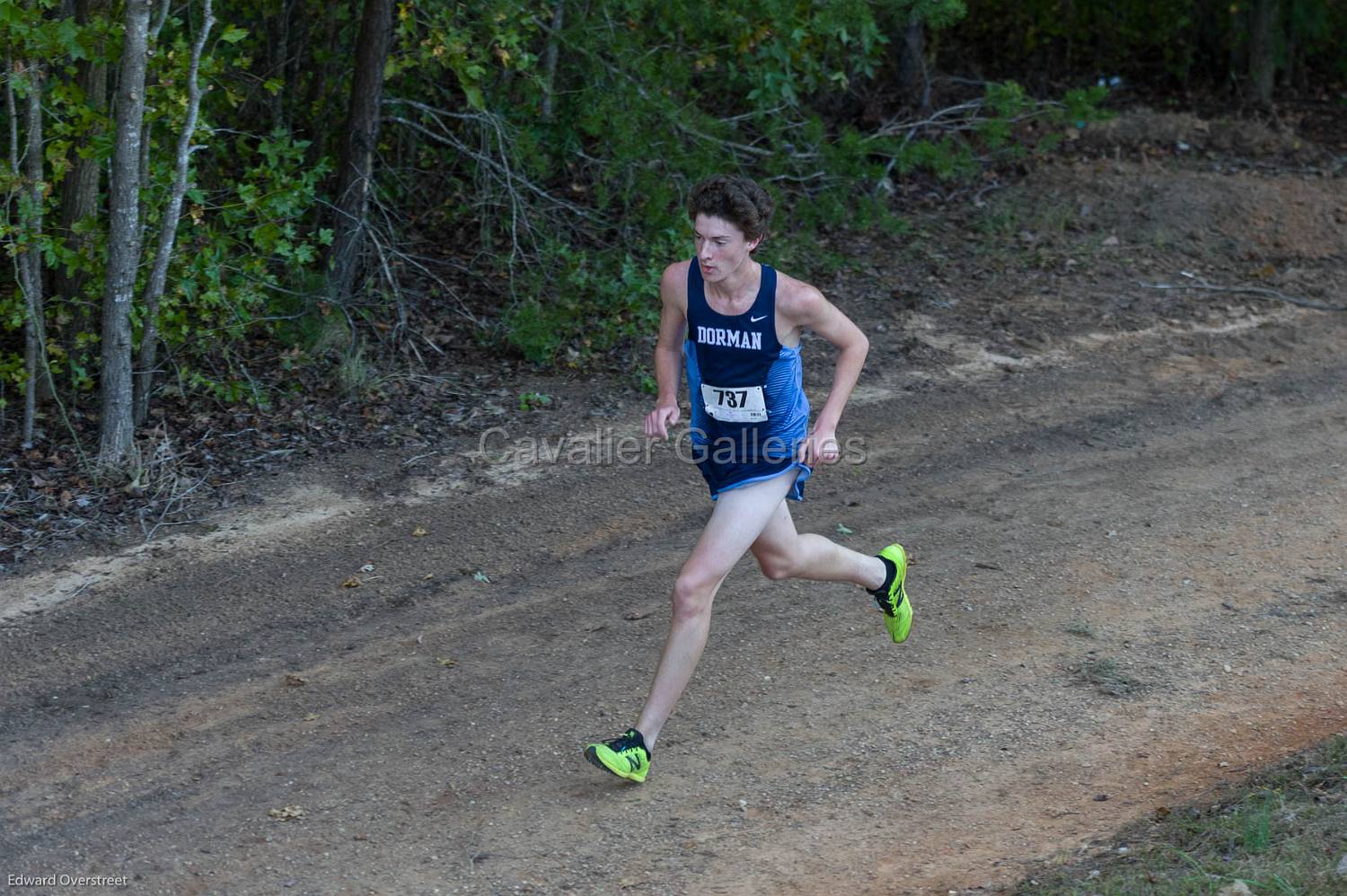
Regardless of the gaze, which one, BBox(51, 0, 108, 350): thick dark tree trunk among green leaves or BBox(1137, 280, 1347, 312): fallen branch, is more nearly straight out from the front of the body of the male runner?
the thick dark tree trunk among green leaves

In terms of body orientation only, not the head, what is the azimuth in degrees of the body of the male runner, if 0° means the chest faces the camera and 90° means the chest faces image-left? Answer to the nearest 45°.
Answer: approximately 45°

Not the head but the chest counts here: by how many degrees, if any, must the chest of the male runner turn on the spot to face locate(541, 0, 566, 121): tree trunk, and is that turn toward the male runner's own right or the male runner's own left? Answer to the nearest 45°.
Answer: approximately 135° to the male runner's own right

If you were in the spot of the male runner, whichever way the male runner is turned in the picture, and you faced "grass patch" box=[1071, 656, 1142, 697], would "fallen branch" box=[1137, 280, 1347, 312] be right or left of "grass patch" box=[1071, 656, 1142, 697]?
left

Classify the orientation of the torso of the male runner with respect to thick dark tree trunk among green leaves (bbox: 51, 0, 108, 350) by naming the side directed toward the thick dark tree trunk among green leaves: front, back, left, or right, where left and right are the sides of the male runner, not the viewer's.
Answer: right

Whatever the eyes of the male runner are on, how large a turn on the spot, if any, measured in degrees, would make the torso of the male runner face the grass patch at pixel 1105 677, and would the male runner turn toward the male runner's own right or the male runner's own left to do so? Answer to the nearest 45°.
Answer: approximately 135° to the male runner's own left

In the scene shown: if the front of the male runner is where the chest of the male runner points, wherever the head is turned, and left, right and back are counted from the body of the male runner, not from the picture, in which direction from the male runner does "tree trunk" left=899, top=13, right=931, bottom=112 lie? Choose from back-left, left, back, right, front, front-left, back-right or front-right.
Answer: back-right

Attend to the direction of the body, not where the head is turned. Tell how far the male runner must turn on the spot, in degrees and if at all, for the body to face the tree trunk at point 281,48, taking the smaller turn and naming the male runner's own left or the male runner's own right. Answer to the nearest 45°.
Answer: approximately 90° to the male runner's own right
